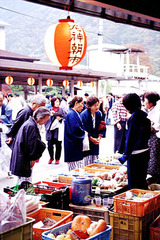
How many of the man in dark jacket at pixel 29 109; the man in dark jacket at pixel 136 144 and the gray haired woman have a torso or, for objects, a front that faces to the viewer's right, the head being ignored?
2

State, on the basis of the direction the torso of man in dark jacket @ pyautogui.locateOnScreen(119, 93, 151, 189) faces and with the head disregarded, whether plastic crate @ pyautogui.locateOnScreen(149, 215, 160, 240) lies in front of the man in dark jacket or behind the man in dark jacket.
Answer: behind

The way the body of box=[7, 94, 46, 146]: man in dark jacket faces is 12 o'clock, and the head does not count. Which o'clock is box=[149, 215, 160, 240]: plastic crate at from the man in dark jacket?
The plastic crate is roughly at 2 o'clock from the man in dark jacket.

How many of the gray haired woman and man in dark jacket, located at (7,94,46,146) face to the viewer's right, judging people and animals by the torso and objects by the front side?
2

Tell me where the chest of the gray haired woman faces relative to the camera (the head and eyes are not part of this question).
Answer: to the viewer's right

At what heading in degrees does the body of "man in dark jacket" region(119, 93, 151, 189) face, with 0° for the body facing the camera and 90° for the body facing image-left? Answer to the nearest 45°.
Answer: approximately 135°

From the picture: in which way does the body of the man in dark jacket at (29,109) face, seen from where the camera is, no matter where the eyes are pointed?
to the viewer's right

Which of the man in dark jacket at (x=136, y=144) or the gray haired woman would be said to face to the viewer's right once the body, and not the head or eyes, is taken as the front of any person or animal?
the gray haired woman

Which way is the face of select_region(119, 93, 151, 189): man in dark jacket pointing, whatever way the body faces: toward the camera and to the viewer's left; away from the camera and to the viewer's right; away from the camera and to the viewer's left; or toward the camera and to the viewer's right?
away from the camera and to the viewer's left

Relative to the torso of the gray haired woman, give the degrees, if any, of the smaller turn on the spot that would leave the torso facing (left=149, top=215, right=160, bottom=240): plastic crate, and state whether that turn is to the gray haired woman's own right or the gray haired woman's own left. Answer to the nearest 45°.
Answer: approximately 45° to the gray haired woman's own right

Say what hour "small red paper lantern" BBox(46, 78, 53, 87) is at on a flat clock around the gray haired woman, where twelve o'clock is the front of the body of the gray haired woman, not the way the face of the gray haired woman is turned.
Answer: The small red paper lantern is roughly at 9 o'clock from the gray haired woman.

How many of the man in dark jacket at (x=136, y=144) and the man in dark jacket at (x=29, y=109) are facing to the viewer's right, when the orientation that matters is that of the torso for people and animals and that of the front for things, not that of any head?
1

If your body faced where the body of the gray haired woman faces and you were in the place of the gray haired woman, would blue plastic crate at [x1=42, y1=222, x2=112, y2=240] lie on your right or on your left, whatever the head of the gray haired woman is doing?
on your right

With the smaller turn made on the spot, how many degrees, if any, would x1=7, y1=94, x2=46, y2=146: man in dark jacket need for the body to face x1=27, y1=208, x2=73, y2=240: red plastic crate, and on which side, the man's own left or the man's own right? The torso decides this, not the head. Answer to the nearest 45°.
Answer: approximately 90° to the man's own right
